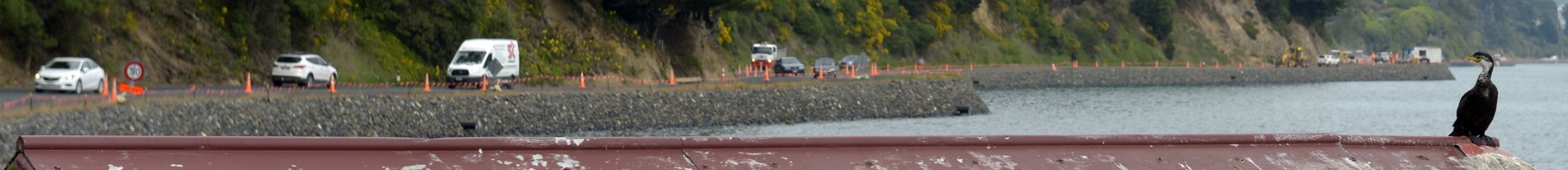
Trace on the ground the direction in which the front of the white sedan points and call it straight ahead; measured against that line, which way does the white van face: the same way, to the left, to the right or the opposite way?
the same way

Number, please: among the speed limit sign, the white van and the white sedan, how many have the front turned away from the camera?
0

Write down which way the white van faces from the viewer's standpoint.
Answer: facing the viewer and to the left of the viewer

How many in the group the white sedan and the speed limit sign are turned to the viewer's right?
0

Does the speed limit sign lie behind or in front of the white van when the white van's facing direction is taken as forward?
in front

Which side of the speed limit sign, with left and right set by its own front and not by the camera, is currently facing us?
front

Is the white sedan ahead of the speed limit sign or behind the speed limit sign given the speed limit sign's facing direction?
behind
